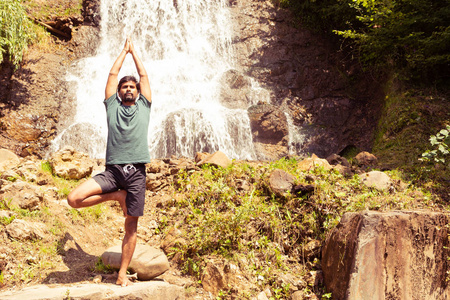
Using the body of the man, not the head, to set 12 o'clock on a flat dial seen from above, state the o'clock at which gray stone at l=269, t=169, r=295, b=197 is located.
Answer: The gray stone is roughly at 8 o'clock from the man.

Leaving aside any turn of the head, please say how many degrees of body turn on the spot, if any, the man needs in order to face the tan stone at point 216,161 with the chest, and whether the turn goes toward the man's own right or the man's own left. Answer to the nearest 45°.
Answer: approximately 135° to the man's own left

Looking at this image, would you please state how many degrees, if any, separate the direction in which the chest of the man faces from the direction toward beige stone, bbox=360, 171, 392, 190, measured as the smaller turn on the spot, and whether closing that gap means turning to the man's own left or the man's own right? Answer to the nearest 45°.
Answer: approximately 90° to the man's own left

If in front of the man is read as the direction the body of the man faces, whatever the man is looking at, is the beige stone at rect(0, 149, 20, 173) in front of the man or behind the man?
behind

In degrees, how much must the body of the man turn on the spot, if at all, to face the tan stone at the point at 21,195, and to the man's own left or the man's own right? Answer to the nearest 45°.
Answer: approximately 135° to the man's own right

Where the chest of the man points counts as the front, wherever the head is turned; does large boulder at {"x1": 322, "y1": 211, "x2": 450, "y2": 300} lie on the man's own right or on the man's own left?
on the man's own left

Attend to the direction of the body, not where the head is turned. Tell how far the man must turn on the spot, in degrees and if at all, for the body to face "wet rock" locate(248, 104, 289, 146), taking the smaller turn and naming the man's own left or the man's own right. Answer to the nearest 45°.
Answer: approximately 135° to the man's own left

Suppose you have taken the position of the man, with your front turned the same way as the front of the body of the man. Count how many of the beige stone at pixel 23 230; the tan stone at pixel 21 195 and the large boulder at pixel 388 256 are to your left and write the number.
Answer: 1

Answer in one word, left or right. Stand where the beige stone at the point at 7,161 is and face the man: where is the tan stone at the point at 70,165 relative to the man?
left

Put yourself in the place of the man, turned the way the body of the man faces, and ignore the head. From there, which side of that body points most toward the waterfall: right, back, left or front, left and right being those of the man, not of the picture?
back

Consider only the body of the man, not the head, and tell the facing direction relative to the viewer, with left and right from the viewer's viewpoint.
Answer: facing the viewer
